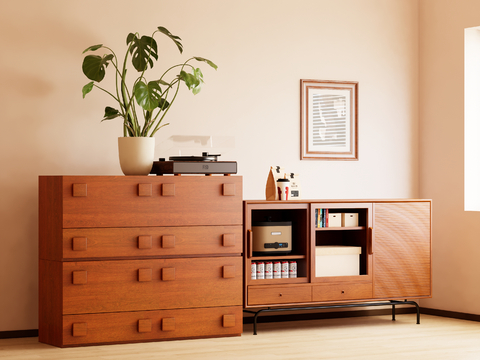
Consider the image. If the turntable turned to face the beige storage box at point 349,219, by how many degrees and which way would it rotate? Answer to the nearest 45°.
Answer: approximately 90° to its left

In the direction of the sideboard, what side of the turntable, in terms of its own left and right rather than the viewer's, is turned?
left

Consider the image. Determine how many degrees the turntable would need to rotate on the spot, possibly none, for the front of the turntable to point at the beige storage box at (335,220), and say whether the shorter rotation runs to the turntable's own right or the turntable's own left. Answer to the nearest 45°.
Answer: approximately 90° to the turntable's own left

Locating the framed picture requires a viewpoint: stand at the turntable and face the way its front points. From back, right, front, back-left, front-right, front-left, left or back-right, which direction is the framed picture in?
back-left

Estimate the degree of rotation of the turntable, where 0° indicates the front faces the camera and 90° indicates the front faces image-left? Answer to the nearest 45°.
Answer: approximately 0°
